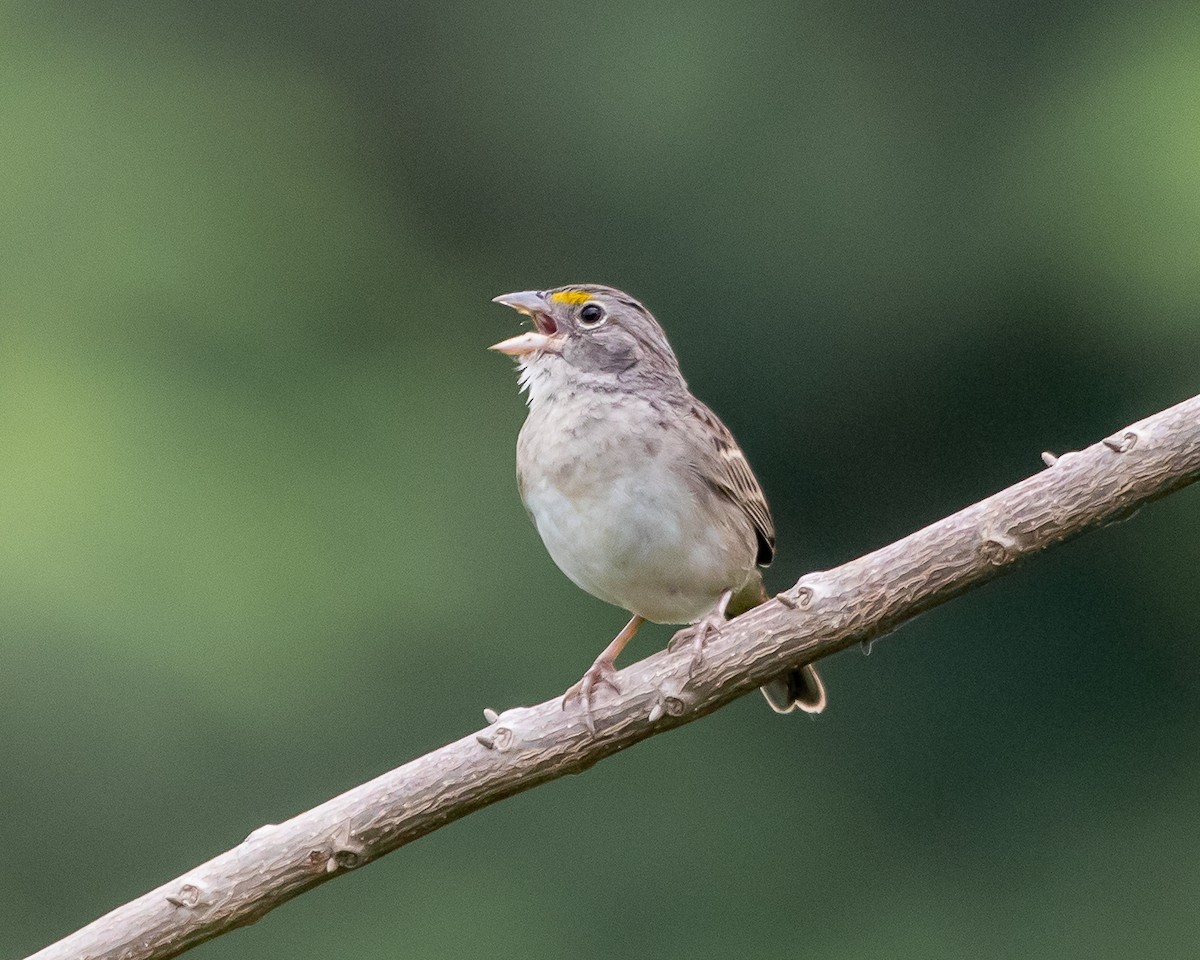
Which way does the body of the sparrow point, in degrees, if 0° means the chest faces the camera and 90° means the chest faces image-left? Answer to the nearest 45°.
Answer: approximately 45°
